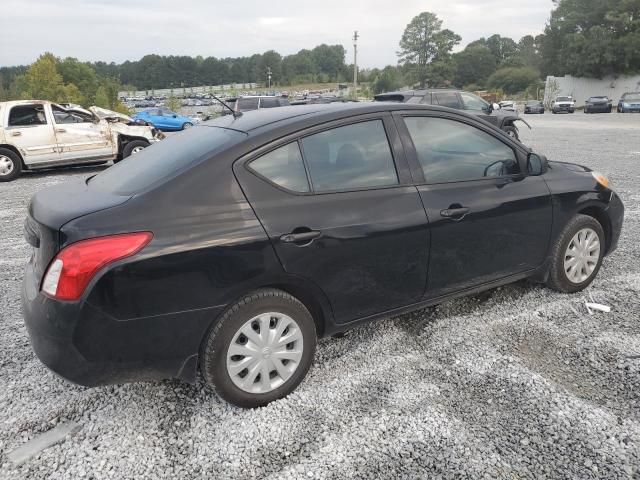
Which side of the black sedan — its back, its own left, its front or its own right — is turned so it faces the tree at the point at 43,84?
left

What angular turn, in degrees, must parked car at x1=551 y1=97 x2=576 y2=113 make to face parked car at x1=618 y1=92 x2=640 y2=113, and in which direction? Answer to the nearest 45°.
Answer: approximately 45° to its left

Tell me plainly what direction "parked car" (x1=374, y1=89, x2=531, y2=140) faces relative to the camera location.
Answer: facing away from the viewer and to the right of the viewer

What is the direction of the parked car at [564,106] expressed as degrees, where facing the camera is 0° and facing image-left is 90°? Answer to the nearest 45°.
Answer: approximately 0°

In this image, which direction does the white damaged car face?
to the viewer's right

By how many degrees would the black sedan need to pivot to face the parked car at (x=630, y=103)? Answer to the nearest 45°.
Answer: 0° — it already faces it

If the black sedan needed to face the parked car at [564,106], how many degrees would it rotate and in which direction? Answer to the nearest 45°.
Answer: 0° — it already faces it

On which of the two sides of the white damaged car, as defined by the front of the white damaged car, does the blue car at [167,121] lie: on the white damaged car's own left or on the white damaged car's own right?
on the white damaged car's own left

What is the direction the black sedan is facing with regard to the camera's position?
facing away from the viewer and to the right of the viewer

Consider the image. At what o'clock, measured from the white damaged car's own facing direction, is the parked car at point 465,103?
The parked car is roughly at 12 o'clock from the white damaged car.

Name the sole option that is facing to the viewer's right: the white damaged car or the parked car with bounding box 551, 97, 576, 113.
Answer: the white damaged car

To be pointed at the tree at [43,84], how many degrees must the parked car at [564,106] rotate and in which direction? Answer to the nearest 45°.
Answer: approximately 45° to its right
